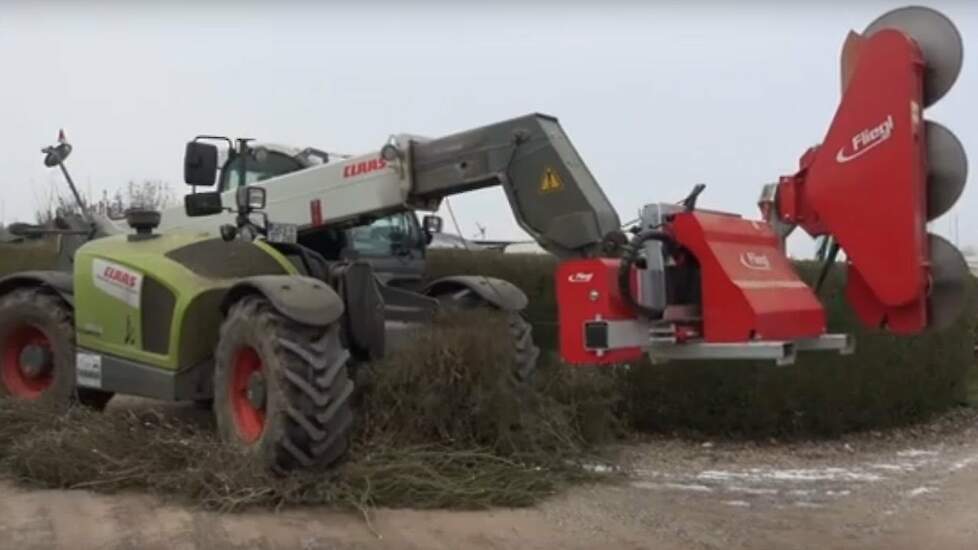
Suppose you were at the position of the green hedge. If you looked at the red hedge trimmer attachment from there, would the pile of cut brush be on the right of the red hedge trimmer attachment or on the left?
right

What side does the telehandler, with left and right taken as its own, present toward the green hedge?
left

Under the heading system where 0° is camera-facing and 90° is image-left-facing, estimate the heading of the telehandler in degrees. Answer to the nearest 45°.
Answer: approximately 315°
